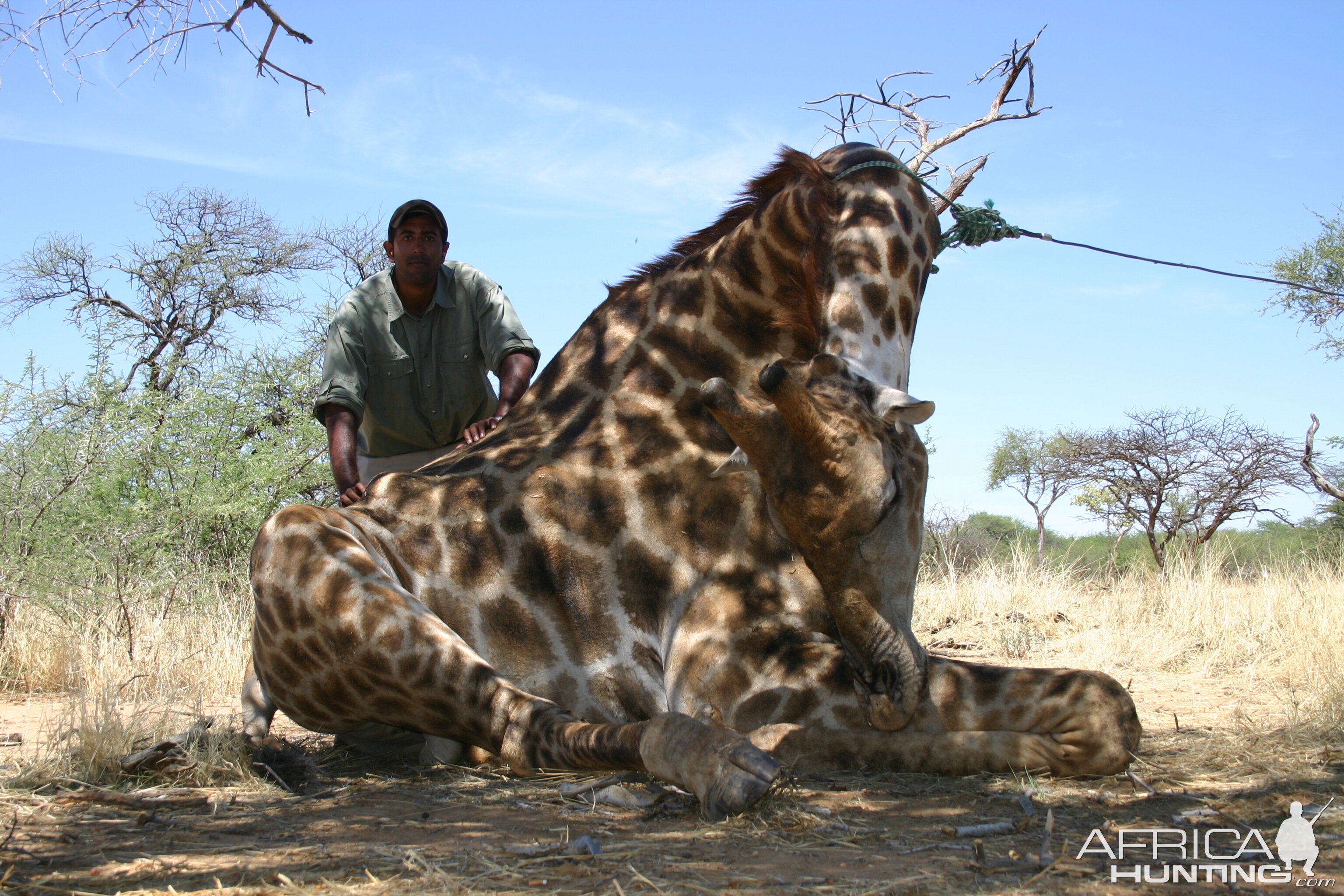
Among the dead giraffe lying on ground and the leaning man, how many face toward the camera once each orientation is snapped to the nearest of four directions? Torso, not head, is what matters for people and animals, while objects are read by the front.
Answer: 1

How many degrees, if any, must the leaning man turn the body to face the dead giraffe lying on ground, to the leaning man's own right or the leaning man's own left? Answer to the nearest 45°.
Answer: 0° — they already face it

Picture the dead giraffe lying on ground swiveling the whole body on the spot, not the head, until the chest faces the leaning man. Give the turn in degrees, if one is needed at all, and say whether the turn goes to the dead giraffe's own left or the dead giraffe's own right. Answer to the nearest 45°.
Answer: approximately 135° to the dead giraffe's own left

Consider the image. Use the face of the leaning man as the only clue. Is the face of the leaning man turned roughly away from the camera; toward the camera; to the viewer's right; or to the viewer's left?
toward the camera

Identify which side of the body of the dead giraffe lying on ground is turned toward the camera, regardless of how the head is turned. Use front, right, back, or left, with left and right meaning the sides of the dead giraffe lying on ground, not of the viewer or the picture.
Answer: right

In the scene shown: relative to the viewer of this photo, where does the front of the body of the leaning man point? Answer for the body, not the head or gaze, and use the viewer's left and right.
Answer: facing the viewer

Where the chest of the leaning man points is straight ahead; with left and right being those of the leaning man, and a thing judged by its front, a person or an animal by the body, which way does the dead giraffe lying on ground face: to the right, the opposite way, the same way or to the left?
to the left

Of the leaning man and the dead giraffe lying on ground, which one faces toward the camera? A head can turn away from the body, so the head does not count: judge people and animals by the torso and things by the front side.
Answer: the leaning man
